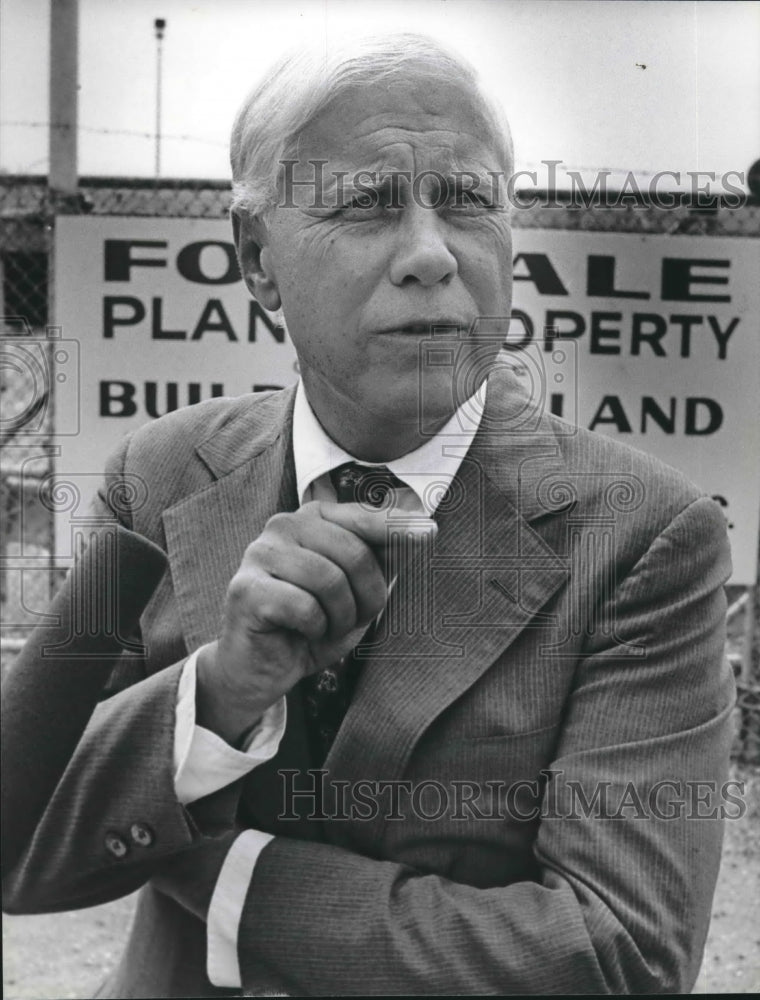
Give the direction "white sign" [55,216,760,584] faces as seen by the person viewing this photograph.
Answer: facing the viewer

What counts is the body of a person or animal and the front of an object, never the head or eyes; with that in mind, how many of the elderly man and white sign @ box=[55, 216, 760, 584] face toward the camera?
2

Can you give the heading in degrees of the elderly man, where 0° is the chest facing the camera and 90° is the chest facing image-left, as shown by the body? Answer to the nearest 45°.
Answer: approximately 0°

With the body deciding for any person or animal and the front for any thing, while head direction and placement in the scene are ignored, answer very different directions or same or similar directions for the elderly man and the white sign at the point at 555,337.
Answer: same or similar directions

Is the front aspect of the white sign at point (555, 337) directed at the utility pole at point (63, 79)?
no
